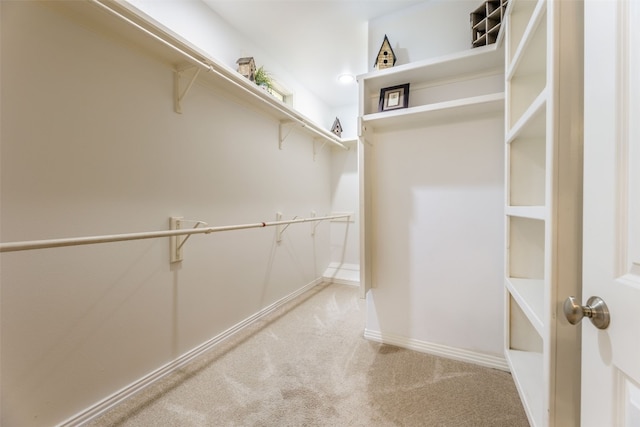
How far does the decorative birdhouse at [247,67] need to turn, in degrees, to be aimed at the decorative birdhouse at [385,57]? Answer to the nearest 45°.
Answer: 0° — it already faces it

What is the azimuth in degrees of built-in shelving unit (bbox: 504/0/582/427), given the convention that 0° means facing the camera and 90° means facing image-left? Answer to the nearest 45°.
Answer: approximately 90°

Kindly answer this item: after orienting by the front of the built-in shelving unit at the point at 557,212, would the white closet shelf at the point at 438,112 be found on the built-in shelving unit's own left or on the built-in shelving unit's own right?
on the built-in shelving unit's own right

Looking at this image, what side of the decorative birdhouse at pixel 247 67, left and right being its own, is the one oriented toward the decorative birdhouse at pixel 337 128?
left

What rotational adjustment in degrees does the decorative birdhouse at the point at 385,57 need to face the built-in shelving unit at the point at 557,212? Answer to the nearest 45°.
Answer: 0° — it already faces it

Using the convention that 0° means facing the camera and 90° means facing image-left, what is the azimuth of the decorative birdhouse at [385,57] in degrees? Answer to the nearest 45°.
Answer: approximately 0°

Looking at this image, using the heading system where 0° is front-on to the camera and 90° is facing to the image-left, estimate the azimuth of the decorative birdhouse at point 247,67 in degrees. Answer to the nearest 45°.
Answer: approximately 315°

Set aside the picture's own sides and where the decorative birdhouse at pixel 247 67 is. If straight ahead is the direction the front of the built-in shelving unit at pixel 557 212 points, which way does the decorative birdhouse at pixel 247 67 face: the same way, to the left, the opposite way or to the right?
the opposite way

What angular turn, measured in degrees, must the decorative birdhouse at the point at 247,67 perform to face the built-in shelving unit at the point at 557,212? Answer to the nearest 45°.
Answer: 0° — it already faces it

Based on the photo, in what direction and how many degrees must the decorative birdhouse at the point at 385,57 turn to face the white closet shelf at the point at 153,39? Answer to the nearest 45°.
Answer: approximately 45° to its right

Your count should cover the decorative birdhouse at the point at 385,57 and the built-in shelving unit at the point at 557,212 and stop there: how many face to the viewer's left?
1

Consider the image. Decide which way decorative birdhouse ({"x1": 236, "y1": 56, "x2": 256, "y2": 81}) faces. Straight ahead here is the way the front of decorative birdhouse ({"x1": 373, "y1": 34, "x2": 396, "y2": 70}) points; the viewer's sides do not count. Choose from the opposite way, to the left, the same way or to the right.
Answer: to the left
